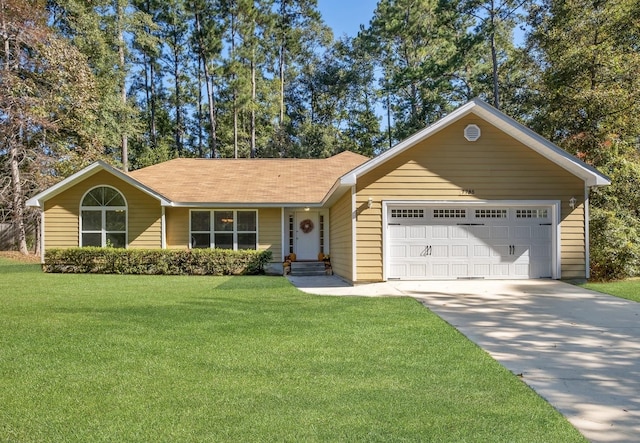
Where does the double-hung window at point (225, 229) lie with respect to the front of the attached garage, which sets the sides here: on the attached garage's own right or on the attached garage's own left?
on the attached garage's own right

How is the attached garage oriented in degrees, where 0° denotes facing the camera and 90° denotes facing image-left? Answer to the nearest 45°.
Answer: approximately 0°

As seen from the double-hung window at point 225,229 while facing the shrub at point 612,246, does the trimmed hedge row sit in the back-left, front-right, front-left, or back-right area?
back-right

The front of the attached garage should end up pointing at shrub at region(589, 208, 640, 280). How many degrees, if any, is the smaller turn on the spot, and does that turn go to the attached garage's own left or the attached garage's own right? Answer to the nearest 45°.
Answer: approximately 135° to the attached garage's own left

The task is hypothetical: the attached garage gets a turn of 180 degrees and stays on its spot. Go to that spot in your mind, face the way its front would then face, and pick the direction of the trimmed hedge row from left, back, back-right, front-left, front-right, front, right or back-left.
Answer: left
